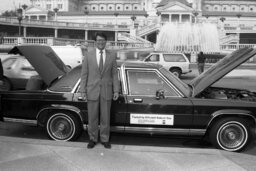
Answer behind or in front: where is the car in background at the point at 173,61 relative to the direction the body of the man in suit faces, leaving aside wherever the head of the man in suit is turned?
behind

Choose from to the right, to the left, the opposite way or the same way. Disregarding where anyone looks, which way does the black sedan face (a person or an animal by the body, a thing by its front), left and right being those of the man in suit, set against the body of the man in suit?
to the left

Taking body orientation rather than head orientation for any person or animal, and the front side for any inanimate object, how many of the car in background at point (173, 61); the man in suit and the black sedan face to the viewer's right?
1

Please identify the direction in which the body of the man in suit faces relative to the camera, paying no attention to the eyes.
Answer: toward the camera

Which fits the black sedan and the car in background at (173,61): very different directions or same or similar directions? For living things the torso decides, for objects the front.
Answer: very different directions

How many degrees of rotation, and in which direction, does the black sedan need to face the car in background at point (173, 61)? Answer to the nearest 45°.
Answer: approximately 90° to its left

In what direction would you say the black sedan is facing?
to the viewer's right

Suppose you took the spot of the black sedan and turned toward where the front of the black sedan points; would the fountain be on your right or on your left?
on your left
